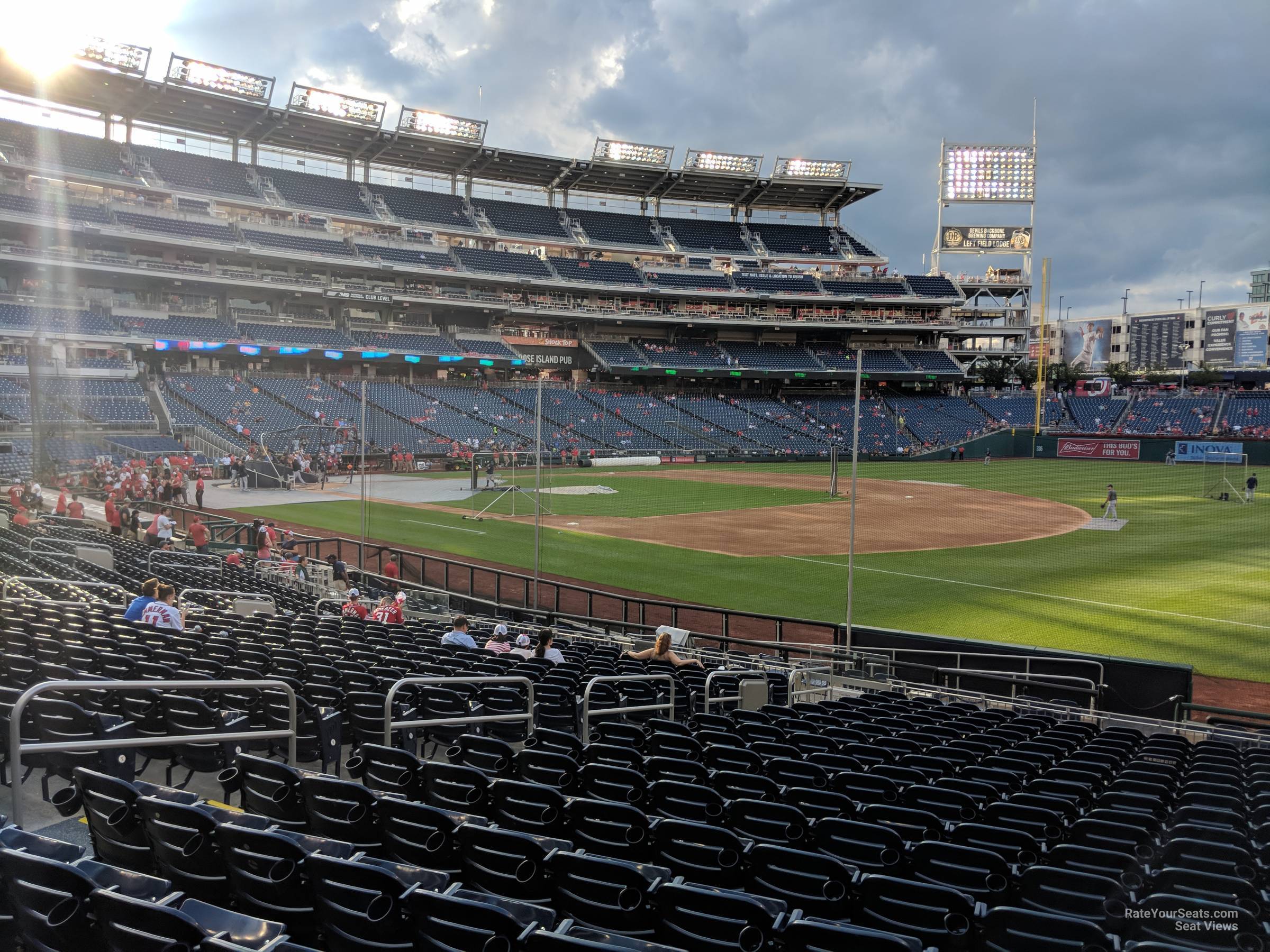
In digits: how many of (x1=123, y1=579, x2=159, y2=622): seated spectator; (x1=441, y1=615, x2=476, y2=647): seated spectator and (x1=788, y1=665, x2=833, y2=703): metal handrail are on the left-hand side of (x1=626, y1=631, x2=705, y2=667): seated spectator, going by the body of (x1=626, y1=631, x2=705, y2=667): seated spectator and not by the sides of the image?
2

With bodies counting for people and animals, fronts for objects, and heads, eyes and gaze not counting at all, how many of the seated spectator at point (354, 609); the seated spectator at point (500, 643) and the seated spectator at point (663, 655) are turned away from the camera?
3

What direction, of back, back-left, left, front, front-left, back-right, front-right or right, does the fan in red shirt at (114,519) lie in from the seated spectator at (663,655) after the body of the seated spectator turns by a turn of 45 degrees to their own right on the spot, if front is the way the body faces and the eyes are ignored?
left

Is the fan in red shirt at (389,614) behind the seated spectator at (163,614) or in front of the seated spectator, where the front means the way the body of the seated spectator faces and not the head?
in front

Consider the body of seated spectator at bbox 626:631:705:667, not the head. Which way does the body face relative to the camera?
away from the camera

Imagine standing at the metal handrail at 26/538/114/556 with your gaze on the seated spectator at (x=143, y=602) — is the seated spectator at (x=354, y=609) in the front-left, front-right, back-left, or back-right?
front-left

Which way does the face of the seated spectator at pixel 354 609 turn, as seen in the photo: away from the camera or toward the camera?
away from the camera

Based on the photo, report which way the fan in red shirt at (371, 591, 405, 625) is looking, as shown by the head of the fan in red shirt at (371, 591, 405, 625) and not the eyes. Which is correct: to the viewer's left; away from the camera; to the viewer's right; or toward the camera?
away from the camera

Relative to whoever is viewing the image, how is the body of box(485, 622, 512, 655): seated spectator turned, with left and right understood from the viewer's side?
facing away from the viewer

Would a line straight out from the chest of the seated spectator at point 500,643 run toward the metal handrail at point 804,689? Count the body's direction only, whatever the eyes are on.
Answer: no

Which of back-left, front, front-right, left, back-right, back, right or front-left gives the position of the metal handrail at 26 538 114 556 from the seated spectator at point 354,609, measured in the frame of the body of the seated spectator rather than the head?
front-left

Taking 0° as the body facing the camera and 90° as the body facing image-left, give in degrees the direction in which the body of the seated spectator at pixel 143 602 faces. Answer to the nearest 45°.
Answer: approximately 225°

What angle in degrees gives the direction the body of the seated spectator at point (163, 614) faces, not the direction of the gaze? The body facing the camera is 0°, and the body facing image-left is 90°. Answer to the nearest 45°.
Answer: approximately 225°

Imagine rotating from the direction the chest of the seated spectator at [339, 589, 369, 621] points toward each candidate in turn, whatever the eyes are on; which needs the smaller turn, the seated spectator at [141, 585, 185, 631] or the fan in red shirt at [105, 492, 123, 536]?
the fan in red shirt

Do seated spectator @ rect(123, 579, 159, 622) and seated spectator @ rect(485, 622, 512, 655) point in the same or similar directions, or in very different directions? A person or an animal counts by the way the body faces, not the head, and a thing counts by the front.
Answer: same or similar directions

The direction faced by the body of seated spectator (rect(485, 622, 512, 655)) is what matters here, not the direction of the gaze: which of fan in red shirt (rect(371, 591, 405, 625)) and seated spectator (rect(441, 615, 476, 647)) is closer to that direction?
the fan in red shirt

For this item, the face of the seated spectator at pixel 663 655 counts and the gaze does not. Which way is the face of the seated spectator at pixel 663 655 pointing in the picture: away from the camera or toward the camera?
away from the camera

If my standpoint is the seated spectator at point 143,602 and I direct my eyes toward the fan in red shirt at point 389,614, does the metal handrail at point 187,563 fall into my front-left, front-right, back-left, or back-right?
front-left

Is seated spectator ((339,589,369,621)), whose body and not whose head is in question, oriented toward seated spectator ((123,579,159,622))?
no

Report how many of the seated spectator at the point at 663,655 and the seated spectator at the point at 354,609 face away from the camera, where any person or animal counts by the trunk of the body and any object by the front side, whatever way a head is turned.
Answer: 2
